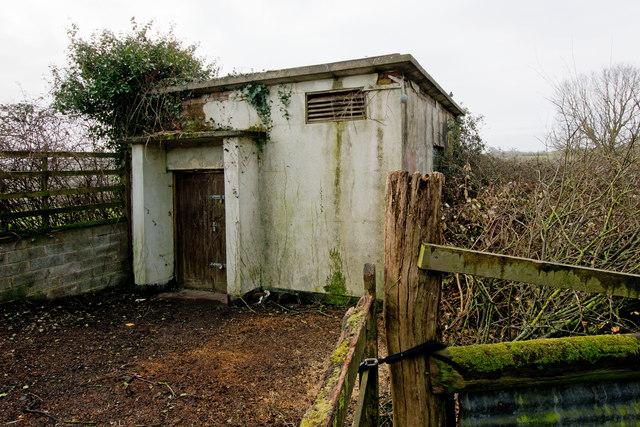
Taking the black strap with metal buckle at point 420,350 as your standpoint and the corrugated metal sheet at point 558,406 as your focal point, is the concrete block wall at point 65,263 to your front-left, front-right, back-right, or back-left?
back-left

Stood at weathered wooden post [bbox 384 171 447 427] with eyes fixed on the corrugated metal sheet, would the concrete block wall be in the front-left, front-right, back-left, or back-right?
back-left

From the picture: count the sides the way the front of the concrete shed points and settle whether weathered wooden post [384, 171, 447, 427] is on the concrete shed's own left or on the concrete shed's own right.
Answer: on the concrete shed's own left

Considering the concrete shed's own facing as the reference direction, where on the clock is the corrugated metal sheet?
The corrugated metal sheet is roughly at 10 o'clock from the concrete shed.

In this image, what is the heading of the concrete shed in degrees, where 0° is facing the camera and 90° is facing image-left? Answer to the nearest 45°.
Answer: approximately 45°

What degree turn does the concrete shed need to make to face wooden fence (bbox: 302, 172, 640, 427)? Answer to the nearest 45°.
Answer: approximately 45° to its left
